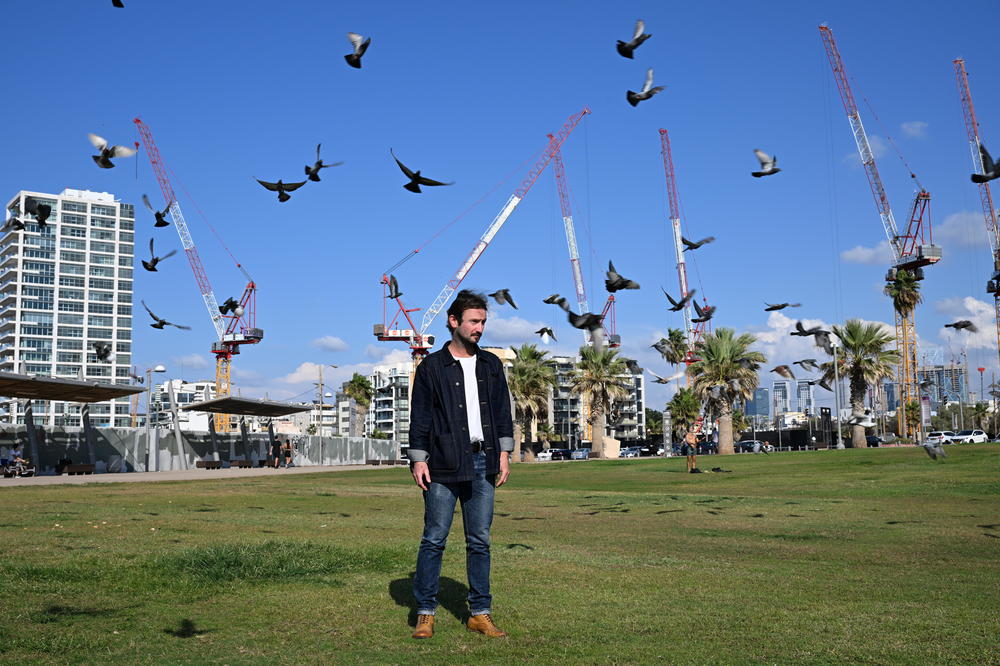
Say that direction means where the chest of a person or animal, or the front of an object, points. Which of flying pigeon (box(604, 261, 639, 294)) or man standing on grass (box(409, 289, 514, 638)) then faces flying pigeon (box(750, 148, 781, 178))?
flying pigeon (box(604, 261, 639, 294))

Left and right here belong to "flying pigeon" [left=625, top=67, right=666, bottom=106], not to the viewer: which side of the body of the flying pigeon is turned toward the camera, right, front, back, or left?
right

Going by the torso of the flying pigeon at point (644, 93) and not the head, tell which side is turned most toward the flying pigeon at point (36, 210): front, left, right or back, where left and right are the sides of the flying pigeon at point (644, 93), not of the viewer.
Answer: back

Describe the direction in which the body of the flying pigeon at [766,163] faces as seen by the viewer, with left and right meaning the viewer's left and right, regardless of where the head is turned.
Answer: facing to the right of the viewer

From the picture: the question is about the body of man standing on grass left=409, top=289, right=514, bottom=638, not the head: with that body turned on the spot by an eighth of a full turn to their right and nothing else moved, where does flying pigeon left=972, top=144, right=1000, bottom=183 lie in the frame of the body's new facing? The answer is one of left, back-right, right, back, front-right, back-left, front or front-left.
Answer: back-left

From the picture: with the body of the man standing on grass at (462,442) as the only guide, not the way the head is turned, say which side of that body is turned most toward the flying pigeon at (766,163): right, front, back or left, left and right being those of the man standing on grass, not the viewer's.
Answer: left

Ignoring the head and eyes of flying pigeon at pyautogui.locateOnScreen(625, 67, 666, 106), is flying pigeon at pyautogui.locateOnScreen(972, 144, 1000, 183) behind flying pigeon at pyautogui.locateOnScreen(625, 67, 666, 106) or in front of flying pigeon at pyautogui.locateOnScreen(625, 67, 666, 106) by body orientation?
in front
